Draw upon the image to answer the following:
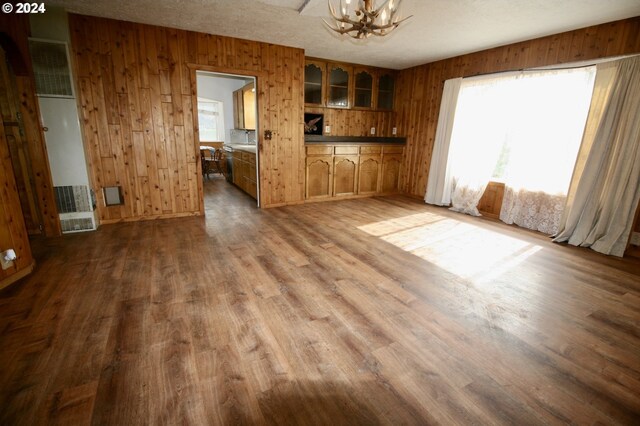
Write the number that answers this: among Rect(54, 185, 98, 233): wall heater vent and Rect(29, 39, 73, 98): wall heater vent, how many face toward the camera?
2

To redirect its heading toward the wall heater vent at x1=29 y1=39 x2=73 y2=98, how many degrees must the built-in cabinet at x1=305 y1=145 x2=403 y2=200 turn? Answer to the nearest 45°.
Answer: approximately 90° to its right

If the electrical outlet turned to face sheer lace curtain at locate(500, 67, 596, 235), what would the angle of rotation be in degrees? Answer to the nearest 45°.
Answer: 0° — it already faces it

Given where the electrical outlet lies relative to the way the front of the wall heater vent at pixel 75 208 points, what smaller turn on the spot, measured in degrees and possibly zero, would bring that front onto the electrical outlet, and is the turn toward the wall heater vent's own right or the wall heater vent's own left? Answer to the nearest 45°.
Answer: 0° — it already faces it

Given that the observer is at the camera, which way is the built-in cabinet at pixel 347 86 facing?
facing the viewer and to the right of the viewer

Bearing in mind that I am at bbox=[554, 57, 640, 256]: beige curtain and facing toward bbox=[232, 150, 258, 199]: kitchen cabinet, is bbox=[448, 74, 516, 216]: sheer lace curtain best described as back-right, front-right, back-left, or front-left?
front-right

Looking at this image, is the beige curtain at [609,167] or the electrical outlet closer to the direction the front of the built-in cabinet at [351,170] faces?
the beige curtain

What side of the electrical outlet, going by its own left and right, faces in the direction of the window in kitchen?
left

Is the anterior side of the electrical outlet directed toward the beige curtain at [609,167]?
yes

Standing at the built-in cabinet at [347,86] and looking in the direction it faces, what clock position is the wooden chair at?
The wooden chair is roughly at 5 o'clock from the built-in cabinet.

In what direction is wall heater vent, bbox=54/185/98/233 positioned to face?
toward the camera

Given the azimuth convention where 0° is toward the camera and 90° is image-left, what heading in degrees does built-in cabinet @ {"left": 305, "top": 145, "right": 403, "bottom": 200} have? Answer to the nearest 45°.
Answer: approximately 315°
